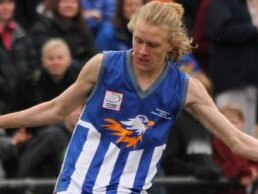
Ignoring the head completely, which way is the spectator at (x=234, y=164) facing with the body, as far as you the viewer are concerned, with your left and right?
facing the viewer and to the right of the viewer

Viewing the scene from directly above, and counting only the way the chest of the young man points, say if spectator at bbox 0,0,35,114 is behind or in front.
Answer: behind

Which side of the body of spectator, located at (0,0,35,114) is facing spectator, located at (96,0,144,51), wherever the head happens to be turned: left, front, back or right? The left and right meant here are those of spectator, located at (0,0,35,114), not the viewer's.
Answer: left

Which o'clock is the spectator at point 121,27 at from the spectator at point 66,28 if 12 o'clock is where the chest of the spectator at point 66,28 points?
the spectator at point 121,27 is roughly at 9 o'clock from the spectator at point 66,28.

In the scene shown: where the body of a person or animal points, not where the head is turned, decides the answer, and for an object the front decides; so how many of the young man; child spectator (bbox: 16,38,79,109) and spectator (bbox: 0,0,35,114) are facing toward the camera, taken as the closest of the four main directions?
3

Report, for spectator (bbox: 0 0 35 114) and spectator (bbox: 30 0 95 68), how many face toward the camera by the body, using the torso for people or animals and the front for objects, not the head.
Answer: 2
